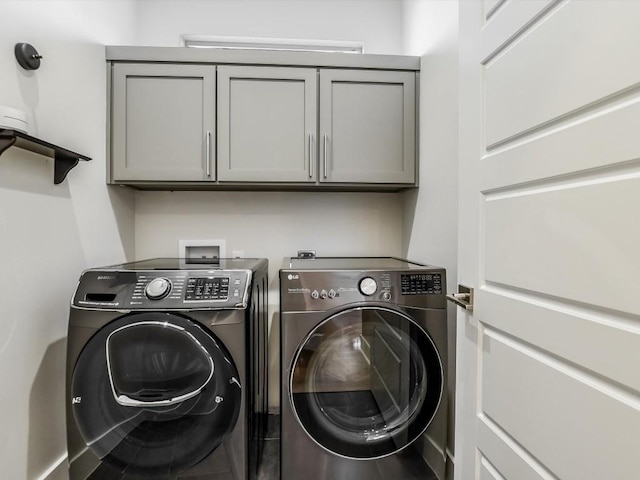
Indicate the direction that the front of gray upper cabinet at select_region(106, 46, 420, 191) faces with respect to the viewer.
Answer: facing the viewer

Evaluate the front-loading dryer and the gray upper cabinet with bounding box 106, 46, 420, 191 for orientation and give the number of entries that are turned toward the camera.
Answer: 2

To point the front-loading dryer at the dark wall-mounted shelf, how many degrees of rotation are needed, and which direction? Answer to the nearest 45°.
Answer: approximately 90° to its right

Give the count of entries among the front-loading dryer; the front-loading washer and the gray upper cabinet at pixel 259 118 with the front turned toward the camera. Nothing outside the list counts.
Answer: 3

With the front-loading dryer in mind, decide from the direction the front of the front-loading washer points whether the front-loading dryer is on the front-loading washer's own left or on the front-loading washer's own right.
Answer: on the front-loading washer's own left

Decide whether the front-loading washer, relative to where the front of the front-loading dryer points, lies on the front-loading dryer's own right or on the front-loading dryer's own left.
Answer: on the front-loading dryer's own right

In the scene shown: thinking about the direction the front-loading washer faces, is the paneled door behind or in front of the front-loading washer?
in front

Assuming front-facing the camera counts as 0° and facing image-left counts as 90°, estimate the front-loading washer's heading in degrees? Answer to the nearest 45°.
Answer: approximately 0°
